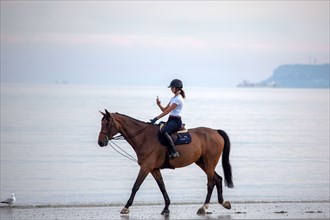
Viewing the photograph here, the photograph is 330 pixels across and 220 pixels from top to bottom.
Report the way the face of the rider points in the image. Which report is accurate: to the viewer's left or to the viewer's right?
to the viewer's left

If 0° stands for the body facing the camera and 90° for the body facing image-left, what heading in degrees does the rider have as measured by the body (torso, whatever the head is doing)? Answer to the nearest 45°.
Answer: approximately 90°

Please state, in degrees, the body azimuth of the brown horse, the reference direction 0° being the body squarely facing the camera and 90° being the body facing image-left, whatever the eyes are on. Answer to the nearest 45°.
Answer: approximately 90°
